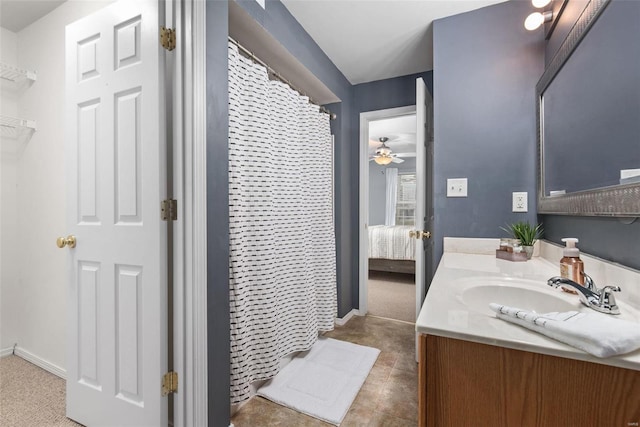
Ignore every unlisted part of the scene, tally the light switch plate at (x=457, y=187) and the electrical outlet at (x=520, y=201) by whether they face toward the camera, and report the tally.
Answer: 2

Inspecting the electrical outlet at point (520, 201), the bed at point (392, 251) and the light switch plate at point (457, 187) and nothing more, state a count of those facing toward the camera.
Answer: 3

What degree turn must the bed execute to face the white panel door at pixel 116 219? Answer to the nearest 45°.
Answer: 0° — it already faces it

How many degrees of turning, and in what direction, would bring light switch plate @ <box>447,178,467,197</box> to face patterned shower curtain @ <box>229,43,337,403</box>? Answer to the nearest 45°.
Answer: approximately 45° to its right

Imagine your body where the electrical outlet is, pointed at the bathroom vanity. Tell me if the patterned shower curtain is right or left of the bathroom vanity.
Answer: right
